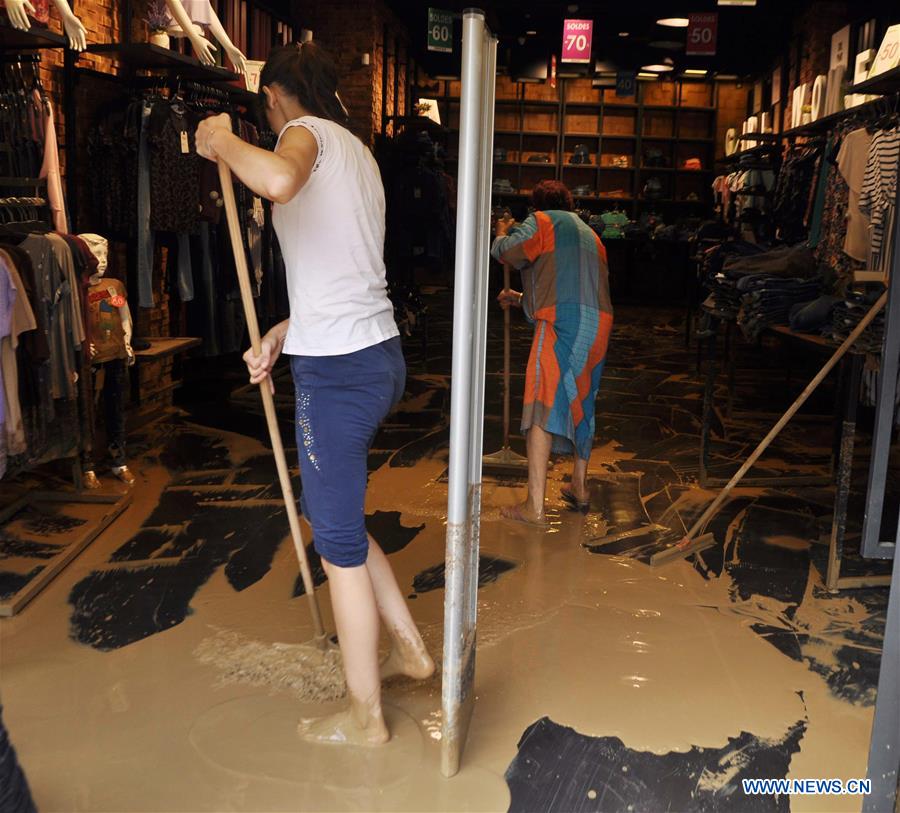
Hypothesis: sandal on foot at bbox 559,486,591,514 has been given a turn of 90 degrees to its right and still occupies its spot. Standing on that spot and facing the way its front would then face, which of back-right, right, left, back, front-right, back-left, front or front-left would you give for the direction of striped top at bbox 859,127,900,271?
front

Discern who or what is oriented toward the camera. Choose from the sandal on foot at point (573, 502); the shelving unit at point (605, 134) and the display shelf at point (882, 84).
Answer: the shelving unit

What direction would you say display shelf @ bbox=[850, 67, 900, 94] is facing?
to the viewer's left

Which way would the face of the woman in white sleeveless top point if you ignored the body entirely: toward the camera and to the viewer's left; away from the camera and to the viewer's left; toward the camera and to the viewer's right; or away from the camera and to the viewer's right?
away from the camera and to the viewer's left

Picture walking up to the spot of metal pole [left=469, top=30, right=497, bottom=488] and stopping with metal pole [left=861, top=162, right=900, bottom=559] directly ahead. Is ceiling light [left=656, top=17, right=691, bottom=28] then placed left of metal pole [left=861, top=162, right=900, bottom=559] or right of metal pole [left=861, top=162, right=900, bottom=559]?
left

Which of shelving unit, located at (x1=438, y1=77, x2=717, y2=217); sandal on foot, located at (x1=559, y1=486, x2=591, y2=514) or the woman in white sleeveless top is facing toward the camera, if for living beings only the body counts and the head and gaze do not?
the shelving unit

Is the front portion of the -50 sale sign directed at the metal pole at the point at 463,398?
yes

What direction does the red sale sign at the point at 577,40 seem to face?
toward the camera

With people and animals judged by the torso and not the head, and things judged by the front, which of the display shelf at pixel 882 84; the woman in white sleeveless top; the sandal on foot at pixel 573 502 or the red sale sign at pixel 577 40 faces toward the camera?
the red sale sign

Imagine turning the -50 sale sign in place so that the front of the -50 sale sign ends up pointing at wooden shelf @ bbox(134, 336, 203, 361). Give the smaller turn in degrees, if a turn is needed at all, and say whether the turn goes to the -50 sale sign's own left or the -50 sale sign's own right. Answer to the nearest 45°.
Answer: approximately 45° to the -50 sale sign's own right

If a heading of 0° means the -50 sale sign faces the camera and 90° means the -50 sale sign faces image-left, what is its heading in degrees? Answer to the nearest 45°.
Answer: approximately 0°

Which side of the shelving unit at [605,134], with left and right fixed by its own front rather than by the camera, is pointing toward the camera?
front

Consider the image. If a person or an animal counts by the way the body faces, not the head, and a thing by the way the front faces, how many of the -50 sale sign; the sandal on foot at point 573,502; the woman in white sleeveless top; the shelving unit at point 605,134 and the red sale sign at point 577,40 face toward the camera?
3

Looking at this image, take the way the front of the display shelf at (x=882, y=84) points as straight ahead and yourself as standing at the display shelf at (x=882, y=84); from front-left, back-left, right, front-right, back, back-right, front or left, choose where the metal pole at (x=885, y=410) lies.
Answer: left

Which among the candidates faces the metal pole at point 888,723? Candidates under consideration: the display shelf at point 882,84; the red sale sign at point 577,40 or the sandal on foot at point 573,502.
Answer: the red sale sign

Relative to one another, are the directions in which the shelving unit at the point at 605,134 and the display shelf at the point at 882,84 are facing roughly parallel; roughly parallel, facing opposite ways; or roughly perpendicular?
roughly perpendicular
